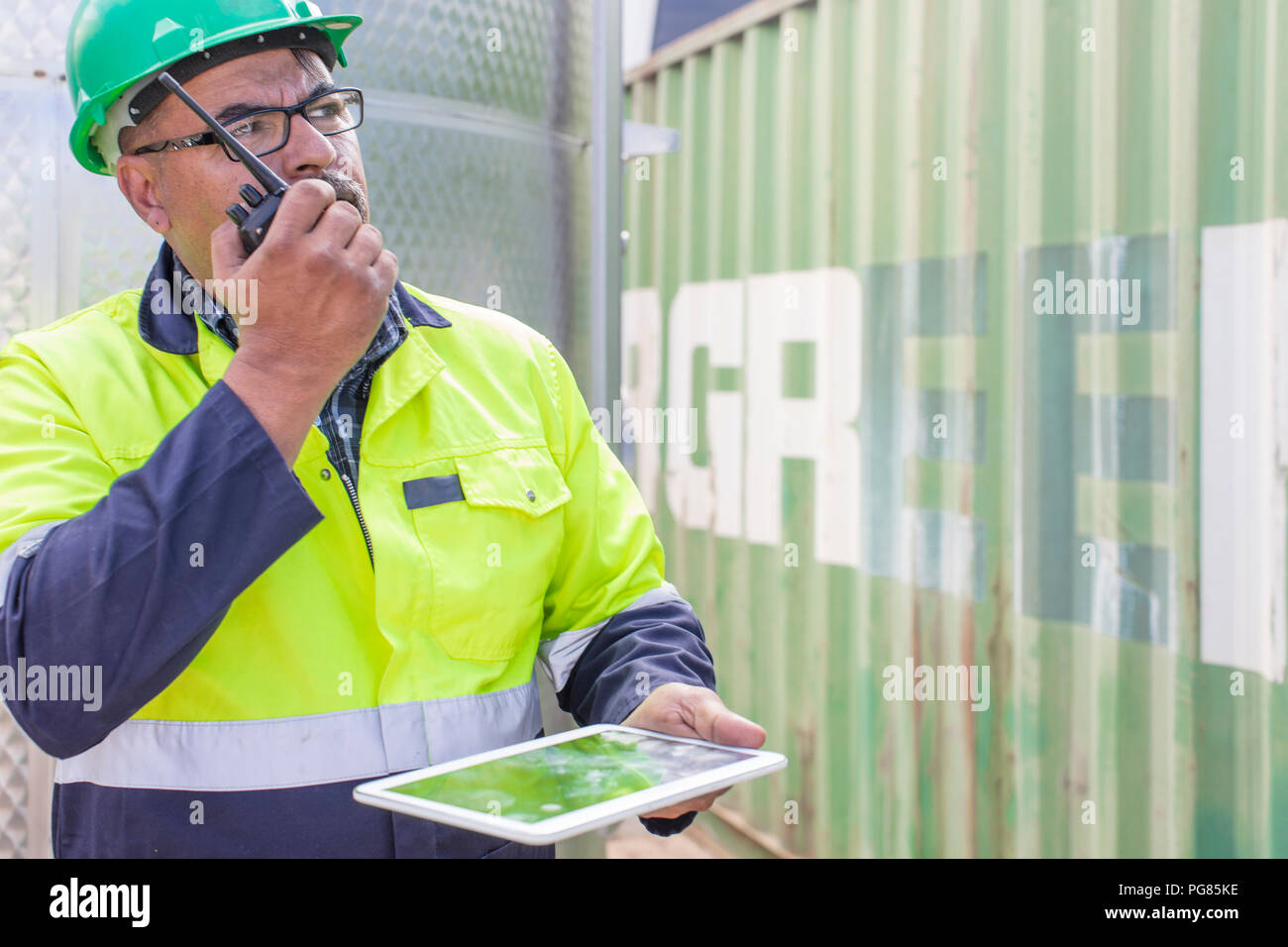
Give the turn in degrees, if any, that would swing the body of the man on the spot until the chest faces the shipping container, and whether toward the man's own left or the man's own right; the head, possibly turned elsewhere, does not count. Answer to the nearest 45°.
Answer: approximately 90° to the man's own left

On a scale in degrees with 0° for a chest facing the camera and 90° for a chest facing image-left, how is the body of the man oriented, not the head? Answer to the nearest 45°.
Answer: approximately 315°

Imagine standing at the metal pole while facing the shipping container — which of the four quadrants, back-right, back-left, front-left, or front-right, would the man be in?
back-right

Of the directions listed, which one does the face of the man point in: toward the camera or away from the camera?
toward the camera

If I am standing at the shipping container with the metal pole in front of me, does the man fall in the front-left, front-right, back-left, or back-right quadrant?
front-left

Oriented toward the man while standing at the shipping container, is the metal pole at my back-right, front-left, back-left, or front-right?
front-right

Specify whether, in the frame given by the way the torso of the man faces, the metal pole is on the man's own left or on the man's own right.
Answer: on the man's own left
